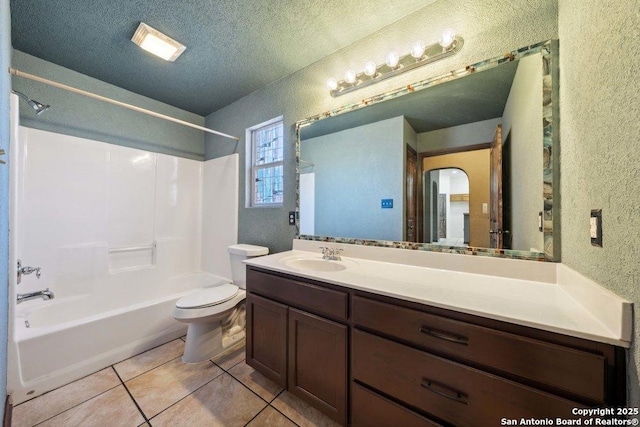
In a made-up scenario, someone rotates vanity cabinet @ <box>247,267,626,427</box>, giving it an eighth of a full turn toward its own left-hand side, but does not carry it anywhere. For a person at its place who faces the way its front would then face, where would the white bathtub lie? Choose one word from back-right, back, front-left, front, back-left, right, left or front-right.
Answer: right

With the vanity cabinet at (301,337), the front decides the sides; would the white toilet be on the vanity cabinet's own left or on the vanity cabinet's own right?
on the vanity cabinet's own right

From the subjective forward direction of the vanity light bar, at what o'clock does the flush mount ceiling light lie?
The flush mount ceiling light is roughly at 1 o'clock from the vanity light bar.

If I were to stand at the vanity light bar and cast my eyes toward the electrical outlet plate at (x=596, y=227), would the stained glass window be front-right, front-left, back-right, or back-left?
back-right

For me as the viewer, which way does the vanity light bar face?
facing the viewer and to the left of the viewer

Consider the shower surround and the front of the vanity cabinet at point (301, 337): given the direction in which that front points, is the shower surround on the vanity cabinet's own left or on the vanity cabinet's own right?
on the vanity cabinet's own right

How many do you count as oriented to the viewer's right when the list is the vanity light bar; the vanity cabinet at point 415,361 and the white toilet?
0

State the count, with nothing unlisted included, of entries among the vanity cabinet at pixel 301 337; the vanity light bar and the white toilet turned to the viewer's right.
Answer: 0

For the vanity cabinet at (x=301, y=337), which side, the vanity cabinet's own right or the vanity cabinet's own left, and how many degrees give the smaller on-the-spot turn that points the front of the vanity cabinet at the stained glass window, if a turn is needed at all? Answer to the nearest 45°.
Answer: approximately 135° to the vanity cabinet's own right

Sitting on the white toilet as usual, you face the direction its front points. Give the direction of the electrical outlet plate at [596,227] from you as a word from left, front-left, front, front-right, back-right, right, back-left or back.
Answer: left
